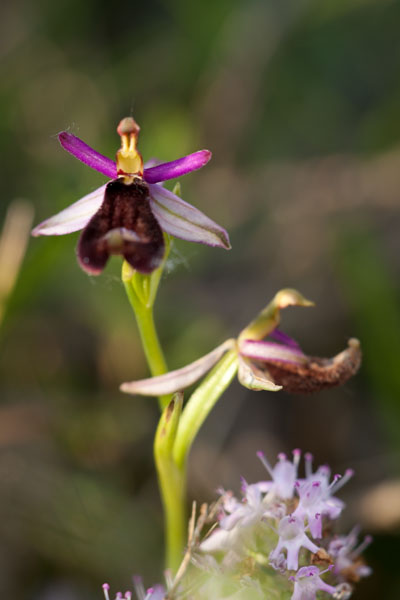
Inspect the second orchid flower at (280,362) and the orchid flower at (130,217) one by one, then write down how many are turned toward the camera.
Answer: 1

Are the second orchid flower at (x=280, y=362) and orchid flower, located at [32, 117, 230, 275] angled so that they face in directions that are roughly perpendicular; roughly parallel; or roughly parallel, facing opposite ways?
roughly perpendicular

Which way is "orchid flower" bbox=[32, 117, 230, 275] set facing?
toward the camera

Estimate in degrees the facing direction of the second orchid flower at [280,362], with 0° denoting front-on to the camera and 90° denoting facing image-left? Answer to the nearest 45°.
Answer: approximately 270°

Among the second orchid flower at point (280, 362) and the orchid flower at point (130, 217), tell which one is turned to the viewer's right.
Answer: the second orchid flower
